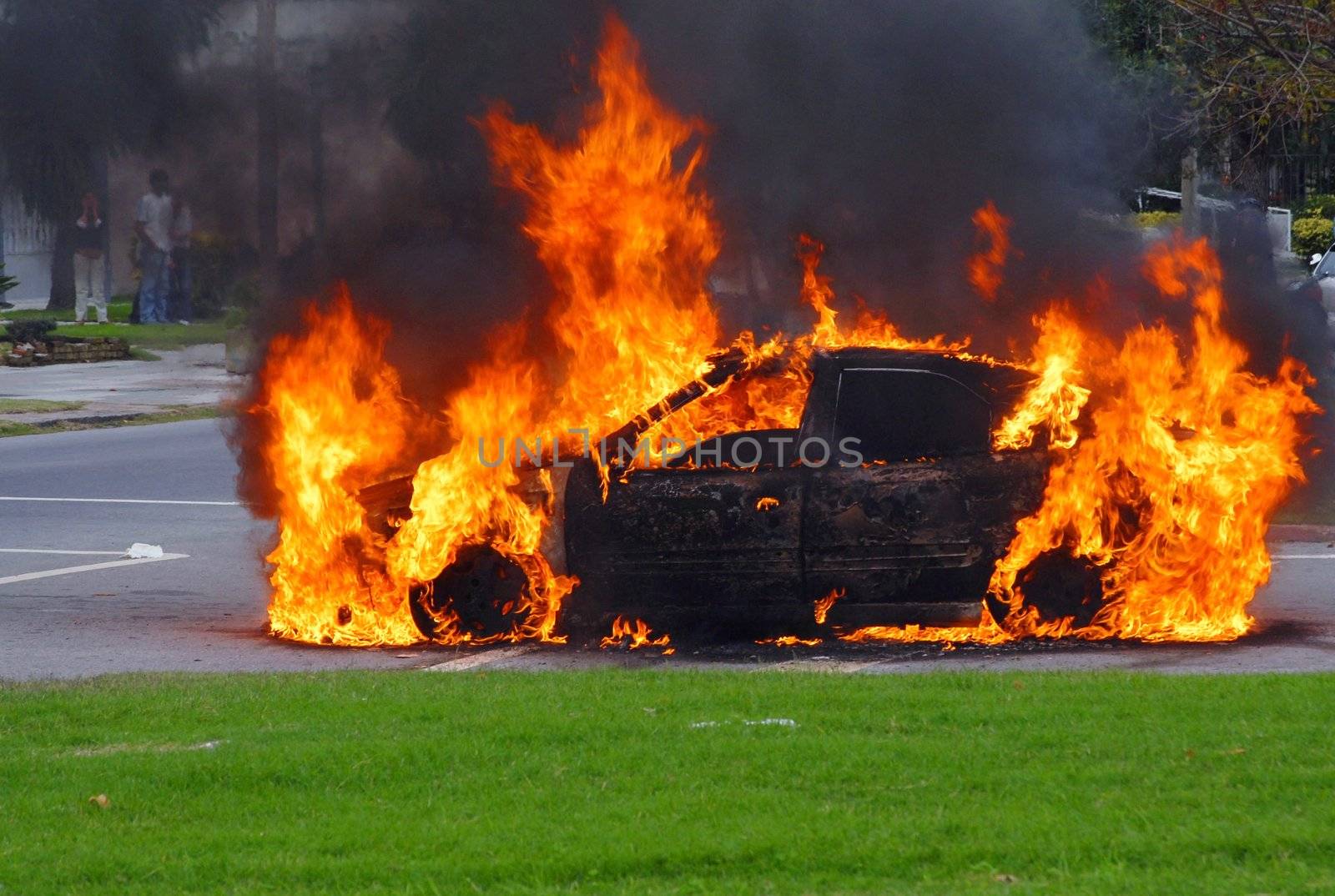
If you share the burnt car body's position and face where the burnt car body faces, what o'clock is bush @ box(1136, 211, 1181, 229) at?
The bush is roughly at 4 o'clock from the burnt car body.

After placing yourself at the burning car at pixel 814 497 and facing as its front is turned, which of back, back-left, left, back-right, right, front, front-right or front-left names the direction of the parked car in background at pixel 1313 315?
back-right

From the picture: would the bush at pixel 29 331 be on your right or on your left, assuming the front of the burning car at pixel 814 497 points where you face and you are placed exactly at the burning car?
on your right

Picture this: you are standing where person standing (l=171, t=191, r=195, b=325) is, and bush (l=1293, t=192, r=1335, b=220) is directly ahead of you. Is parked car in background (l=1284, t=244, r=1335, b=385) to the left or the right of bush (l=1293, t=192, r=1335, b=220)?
right

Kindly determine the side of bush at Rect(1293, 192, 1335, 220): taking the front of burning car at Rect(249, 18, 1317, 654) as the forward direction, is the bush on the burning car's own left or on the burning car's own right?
on the burning car's own right

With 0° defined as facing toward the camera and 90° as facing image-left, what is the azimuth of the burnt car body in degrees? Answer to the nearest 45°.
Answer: approximately 90°

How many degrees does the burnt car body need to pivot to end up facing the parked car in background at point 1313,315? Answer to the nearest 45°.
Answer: approximately 135° to its right

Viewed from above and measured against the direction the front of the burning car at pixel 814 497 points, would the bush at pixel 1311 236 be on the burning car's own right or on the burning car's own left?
on the burning car's own right

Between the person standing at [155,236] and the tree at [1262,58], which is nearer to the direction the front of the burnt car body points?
the person standing

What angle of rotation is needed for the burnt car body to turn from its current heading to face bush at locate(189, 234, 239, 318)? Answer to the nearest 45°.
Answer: approximately 45° to its right
